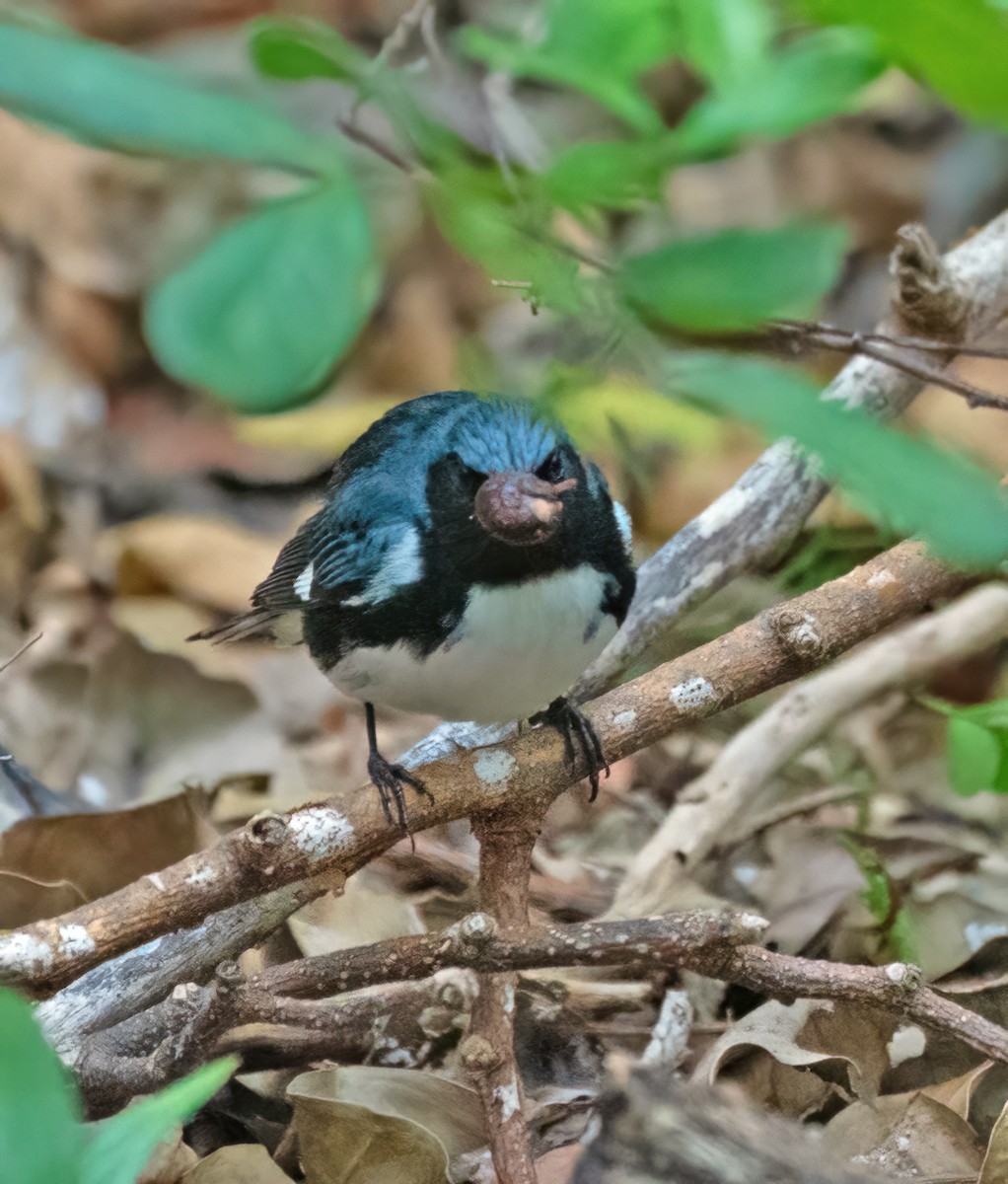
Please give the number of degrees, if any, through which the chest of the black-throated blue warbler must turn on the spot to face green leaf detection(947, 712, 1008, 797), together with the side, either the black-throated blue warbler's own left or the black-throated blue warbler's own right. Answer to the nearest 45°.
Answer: approximately 45° to the black-throated blue warbler's own left

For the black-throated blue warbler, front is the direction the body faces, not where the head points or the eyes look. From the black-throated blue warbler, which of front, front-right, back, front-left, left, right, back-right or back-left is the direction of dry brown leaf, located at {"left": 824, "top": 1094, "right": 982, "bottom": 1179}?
front

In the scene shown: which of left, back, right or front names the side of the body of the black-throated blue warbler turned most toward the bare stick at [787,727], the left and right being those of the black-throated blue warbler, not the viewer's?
left

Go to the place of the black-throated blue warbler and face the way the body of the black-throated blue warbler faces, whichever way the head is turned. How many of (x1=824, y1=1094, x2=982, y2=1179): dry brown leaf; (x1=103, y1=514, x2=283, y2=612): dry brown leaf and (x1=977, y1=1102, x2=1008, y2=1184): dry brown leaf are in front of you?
2

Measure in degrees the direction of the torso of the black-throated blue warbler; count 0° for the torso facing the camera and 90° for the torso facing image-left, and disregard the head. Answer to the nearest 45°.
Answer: approximately 315°

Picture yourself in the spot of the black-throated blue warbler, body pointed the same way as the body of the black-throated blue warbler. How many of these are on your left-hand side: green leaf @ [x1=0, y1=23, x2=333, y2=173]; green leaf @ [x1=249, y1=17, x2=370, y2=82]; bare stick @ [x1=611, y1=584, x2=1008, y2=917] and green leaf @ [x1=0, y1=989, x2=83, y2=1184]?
1

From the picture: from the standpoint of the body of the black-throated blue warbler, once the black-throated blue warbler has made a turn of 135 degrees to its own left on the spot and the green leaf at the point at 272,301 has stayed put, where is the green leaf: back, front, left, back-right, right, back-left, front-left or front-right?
back

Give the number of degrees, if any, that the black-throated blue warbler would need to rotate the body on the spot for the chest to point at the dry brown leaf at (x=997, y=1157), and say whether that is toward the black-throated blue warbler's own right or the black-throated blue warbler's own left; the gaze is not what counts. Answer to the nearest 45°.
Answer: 0° — it already faces it
